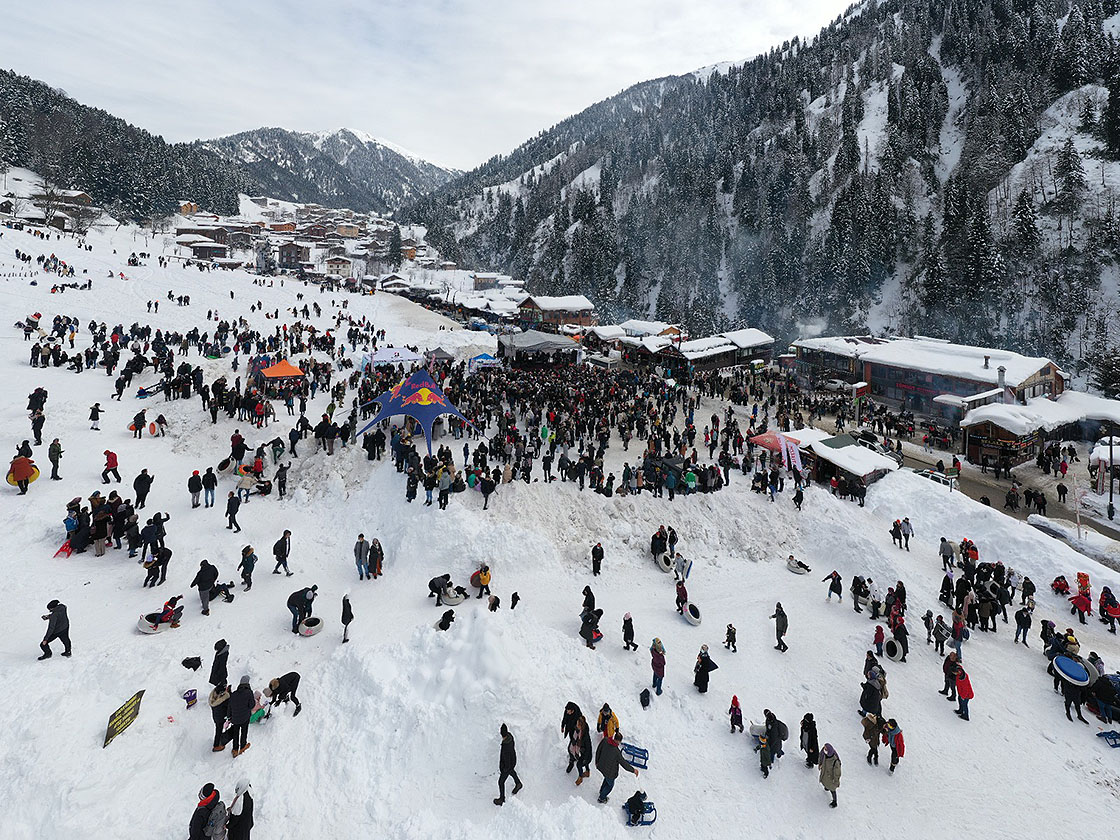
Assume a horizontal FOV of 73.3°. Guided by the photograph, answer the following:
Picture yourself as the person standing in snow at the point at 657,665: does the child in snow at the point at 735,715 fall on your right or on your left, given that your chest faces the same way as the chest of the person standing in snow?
on your right

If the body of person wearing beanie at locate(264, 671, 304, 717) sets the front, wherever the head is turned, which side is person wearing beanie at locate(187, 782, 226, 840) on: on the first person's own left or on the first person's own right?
on the first person's own left

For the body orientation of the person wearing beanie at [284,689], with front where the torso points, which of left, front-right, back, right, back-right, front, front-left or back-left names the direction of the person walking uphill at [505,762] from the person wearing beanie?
back-left

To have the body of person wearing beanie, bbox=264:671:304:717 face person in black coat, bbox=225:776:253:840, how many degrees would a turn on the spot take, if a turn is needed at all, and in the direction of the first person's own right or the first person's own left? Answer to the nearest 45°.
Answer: approximately 90° to the first person's own left

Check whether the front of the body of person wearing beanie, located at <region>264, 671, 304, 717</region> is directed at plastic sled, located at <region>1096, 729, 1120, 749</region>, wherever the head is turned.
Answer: no

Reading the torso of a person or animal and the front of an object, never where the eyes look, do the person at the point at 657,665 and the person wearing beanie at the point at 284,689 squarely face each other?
no

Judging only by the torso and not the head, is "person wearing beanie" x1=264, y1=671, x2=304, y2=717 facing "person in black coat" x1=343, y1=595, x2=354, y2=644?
no

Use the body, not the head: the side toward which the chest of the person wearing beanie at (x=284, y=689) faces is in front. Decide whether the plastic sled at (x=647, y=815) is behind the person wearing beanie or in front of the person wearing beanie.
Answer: behind

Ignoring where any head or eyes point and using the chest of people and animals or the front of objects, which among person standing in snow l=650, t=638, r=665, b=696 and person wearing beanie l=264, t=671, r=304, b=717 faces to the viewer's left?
the person wearing beanie

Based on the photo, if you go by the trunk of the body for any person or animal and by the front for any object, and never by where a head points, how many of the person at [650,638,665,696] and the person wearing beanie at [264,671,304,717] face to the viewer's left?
1

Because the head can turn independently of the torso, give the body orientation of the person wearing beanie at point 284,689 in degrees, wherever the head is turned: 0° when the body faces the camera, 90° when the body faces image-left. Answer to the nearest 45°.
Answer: approximately 90°

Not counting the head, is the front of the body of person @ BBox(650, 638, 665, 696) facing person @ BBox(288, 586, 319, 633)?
no
